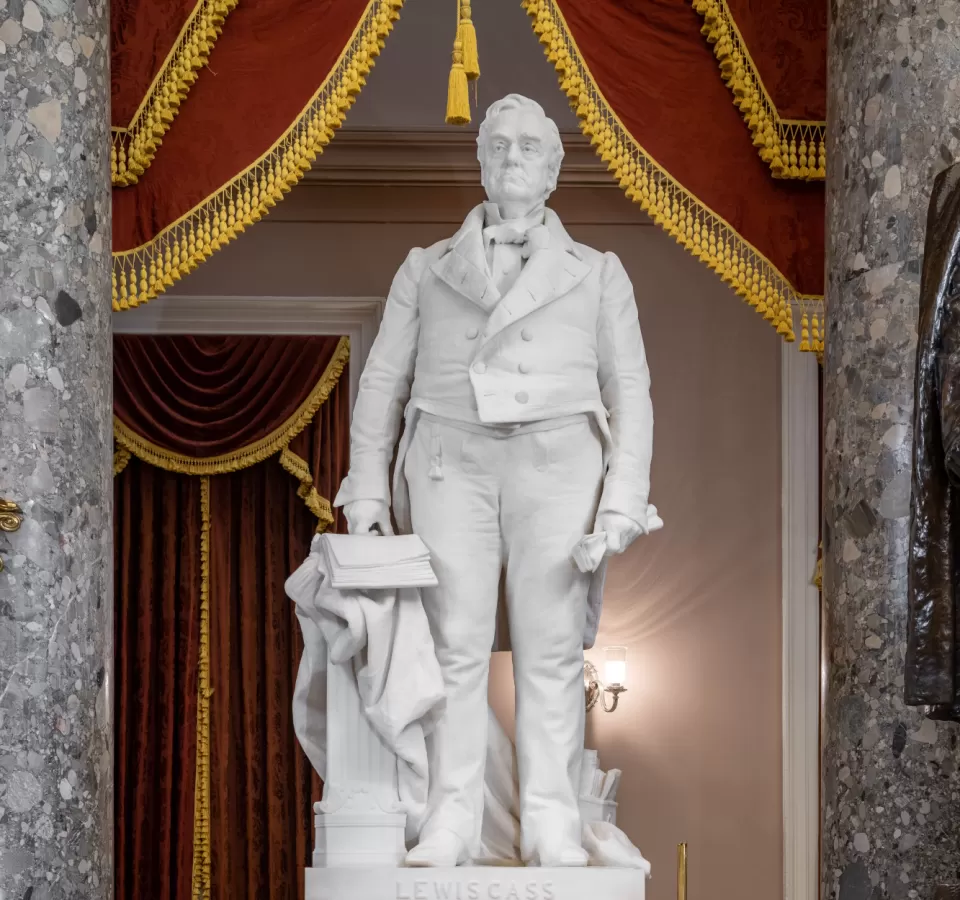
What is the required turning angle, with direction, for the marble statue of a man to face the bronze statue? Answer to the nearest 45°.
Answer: approximately 45° to its left

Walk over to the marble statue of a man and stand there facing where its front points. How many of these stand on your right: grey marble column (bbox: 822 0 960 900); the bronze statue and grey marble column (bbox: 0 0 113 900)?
1

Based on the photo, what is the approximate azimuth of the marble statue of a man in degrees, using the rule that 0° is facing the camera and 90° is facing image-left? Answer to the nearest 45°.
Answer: approximately 0°

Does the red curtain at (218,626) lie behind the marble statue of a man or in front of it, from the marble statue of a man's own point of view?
behind

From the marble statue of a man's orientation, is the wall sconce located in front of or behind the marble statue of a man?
behind

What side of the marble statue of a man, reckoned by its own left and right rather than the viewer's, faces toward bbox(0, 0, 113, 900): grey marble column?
right
